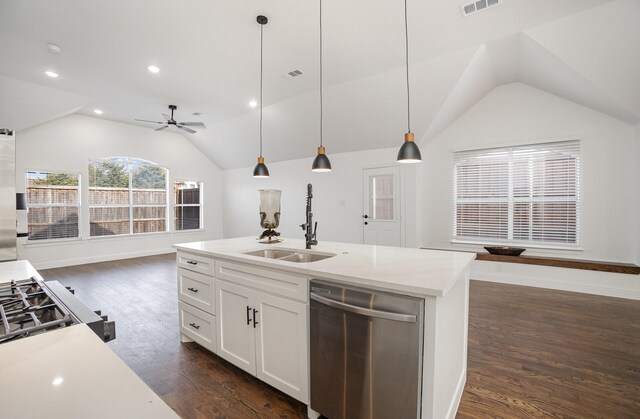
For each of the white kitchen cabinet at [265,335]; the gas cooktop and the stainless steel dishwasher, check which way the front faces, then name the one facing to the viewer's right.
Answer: the gas cooktop

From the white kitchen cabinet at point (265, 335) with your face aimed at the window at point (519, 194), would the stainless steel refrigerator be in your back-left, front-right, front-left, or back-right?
back-left

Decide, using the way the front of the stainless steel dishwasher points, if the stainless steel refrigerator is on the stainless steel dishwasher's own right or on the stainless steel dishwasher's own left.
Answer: on the stainless steel dishwasher's own right

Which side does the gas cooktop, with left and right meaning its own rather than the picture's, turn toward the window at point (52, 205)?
left

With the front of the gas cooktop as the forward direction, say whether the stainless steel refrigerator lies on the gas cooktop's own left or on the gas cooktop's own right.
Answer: on the gas cooktop's own left

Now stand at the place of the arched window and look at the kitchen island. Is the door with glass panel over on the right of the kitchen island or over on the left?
left

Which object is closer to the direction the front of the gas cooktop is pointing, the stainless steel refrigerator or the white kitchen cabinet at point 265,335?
the white kitchen cabinet

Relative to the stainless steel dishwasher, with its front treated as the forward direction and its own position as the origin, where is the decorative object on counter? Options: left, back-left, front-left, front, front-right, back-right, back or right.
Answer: right

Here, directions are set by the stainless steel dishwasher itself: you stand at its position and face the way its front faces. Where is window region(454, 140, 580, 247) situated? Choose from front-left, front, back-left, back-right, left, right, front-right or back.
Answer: back

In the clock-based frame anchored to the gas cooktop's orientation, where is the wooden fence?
The wooden fence is roughly at 9 o'clock from the gas cooktop.

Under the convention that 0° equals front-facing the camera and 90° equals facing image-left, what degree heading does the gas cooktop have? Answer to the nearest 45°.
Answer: approximately 270°

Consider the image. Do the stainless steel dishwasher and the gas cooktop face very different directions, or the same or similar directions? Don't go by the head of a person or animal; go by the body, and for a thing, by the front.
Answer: very different directions

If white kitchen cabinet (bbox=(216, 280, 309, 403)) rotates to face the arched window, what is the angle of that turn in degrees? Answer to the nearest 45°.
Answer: approximately 90° to its right
